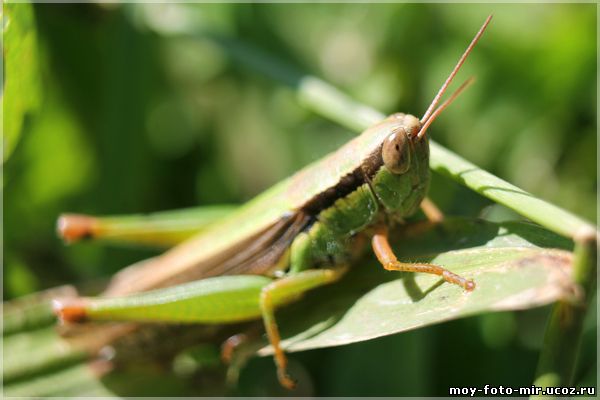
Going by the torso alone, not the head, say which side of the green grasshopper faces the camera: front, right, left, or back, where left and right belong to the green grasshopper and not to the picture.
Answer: right

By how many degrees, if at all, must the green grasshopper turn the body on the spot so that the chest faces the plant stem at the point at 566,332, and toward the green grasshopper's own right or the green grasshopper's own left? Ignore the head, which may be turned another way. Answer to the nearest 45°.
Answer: approximately 45° to the green grasshopper's own right

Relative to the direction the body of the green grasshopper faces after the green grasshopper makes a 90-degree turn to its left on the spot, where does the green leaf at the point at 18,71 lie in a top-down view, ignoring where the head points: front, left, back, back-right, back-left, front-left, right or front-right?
left
